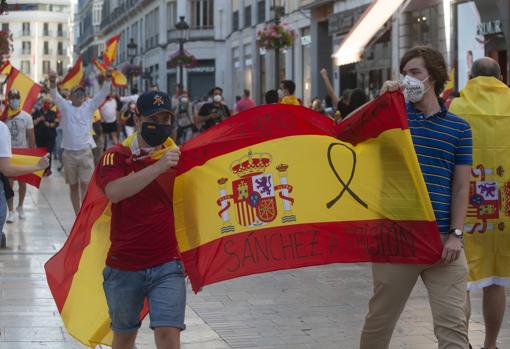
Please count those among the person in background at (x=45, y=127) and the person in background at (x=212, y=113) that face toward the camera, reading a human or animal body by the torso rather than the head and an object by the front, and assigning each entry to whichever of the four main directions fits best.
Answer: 2

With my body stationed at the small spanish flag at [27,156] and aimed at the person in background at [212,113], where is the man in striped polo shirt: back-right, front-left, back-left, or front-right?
back-right

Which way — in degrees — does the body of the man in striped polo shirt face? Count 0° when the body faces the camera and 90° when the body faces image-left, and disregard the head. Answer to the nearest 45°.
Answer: approximately 45°

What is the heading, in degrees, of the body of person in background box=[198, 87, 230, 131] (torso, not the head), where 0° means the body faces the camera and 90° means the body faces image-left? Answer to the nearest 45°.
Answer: approximately 0°
